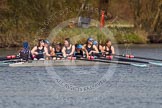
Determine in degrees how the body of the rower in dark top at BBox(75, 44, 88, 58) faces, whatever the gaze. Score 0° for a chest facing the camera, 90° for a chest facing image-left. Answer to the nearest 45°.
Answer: approximately 45°

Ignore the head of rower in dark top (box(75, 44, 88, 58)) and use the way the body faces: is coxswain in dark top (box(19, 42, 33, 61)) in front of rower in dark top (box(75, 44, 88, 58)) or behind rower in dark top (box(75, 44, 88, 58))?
in front

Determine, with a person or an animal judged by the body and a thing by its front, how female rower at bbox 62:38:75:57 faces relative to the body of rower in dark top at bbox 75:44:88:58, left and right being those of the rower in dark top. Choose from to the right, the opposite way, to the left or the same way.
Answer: the same way

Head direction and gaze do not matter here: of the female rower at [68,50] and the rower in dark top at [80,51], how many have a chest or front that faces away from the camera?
0

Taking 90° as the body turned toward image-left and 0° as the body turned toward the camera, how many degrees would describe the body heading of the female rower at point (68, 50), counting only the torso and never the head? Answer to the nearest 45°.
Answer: approximately 45°

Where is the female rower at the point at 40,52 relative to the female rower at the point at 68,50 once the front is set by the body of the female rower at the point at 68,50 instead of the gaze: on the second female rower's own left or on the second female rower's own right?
on the second female rower's own right
